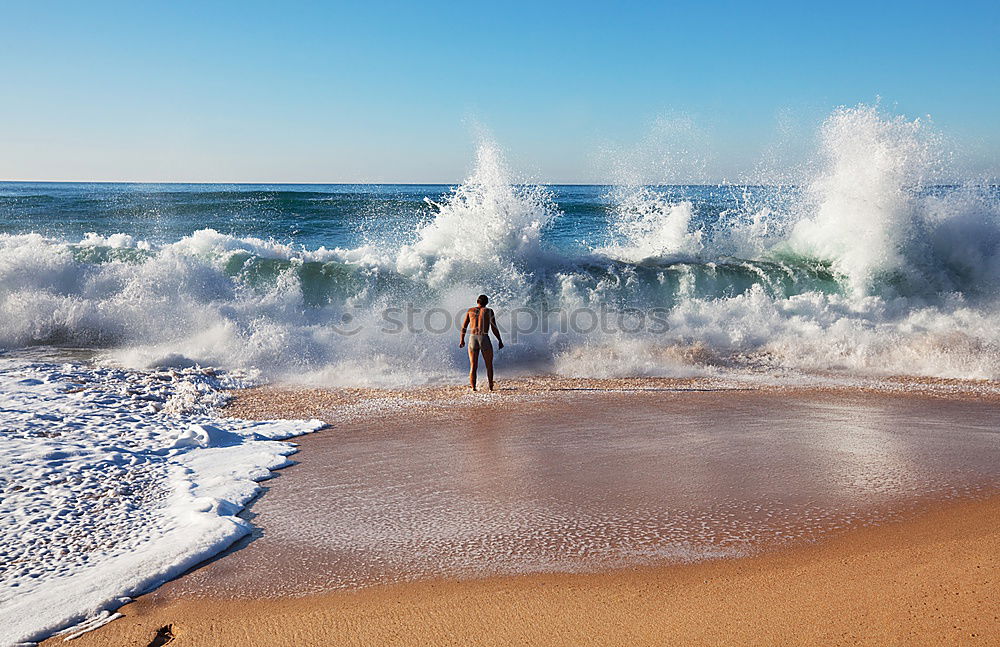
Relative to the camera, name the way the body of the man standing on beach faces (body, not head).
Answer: away from the camera
